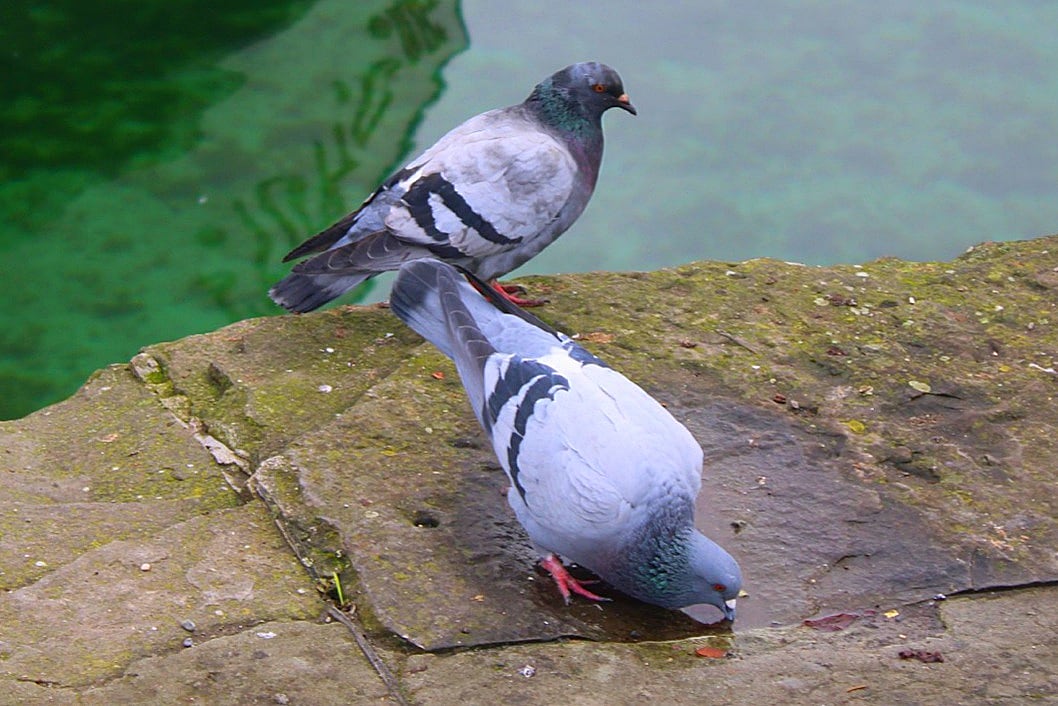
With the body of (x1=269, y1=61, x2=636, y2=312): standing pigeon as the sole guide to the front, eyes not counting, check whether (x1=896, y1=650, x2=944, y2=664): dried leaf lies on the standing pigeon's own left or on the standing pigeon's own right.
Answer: on the standing pigeon's own right

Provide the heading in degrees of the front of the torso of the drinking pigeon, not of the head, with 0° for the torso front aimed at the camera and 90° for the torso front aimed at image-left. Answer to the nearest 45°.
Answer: approximately 315°

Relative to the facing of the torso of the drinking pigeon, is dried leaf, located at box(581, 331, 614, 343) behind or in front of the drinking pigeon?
behind

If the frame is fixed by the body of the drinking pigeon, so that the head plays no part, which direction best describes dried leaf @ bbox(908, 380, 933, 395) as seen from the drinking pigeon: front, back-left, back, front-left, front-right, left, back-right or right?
left

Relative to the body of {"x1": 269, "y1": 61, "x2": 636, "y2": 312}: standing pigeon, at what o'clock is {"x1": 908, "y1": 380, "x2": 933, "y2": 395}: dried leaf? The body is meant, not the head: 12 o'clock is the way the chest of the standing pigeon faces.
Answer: The dried leaf is roughly at 1 o'clock from the standing pigeon.

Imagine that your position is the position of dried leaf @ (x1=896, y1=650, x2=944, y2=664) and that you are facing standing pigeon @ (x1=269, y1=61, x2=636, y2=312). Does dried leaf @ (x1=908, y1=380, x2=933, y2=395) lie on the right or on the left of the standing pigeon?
right

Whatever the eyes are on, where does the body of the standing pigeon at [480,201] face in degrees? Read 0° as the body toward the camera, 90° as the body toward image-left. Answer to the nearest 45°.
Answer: approximately 270°

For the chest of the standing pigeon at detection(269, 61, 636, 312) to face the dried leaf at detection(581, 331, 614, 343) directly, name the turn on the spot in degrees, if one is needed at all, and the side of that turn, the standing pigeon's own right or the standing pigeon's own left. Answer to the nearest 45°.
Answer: approximately 45° to the standing pigeon's own right
